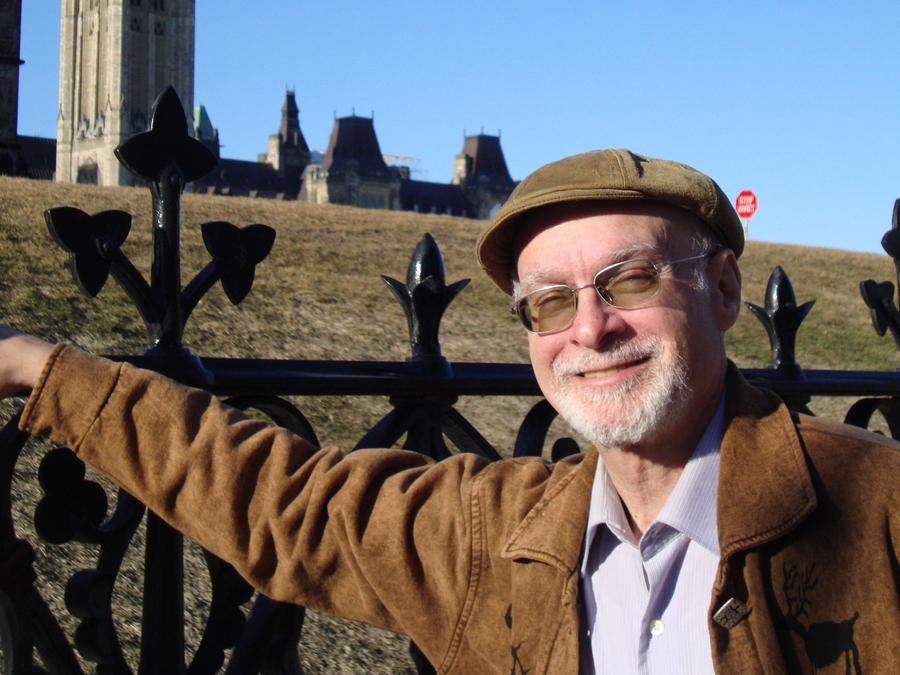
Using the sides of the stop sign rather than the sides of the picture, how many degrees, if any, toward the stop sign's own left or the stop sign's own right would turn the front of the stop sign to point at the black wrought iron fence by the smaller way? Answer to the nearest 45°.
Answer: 0° — it already faces it

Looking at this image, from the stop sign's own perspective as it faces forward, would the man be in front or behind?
in front

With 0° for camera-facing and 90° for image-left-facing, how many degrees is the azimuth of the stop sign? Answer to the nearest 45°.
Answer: approximately 0°
